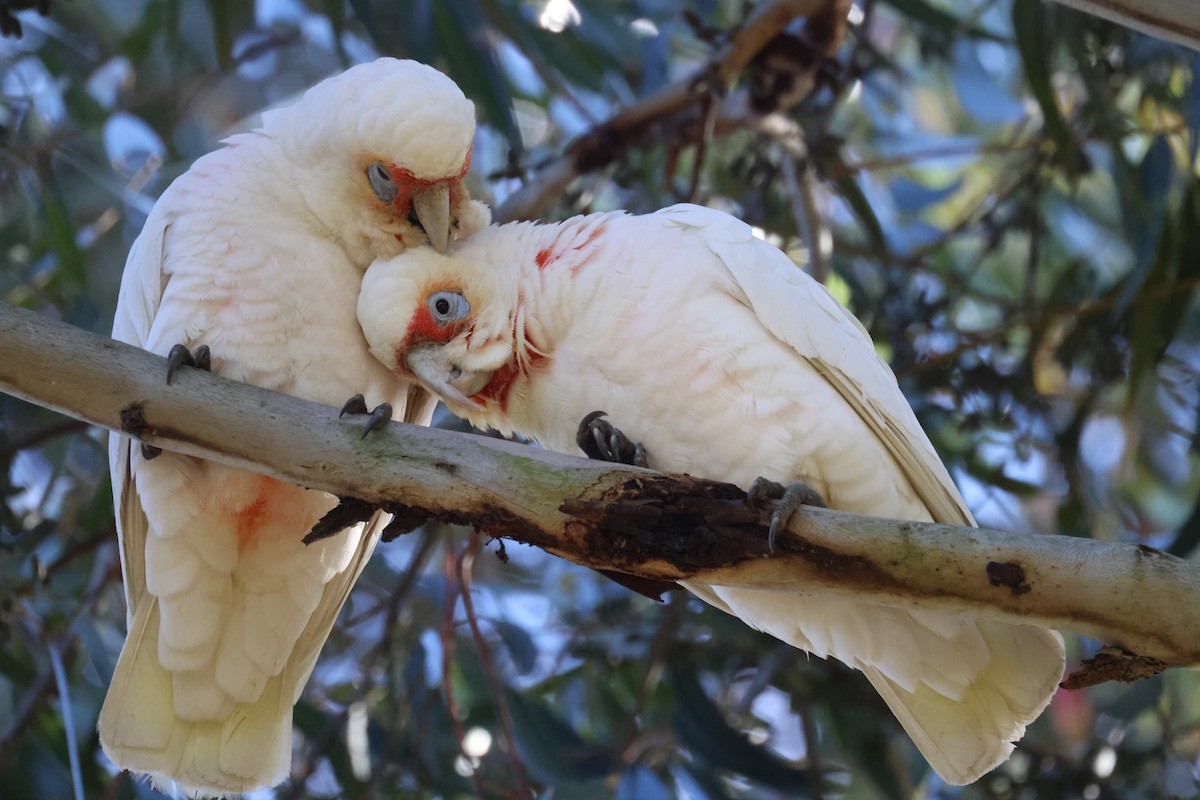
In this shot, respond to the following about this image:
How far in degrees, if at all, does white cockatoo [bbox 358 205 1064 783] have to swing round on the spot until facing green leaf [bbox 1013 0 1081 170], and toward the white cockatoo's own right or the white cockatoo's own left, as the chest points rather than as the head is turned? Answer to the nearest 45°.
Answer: approximately 135° to the white cockatoo's own right

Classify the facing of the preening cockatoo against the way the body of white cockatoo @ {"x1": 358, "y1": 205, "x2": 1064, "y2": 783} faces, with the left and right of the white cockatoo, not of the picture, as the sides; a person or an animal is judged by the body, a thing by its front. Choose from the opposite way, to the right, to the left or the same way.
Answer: to the left

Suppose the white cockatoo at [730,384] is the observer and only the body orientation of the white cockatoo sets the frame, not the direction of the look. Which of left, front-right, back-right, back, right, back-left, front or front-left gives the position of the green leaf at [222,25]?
right

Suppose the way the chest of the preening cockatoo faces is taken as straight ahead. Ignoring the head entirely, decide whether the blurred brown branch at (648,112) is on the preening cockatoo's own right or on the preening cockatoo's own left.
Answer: on the preening cockatoo's own left

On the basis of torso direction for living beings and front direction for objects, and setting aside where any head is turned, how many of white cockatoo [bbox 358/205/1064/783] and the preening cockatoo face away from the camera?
0

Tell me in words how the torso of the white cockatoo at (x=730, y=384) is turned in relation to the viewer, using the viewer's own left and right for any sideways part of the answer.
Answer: facing the viewer and to the left of the viewer

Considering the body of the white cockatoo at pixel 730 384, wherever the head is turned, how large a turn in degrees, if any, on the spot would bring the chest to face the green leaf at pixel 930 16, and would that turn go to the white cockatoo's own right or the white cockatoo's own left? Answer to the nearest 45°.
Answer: approximately 135° to the white cockatoo's own right

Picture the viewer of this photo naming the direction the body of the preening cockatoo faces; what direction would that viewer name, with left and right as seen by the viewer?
facing the viewer and to the right of the viewer

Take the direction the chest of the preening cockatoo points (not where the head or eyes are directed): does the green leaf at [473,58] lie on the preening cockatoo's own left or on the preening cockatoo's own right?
on the preening cockatoo's own left

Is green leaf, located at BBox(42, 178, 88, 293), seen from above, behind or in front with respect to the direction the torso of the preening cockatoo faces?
behind
